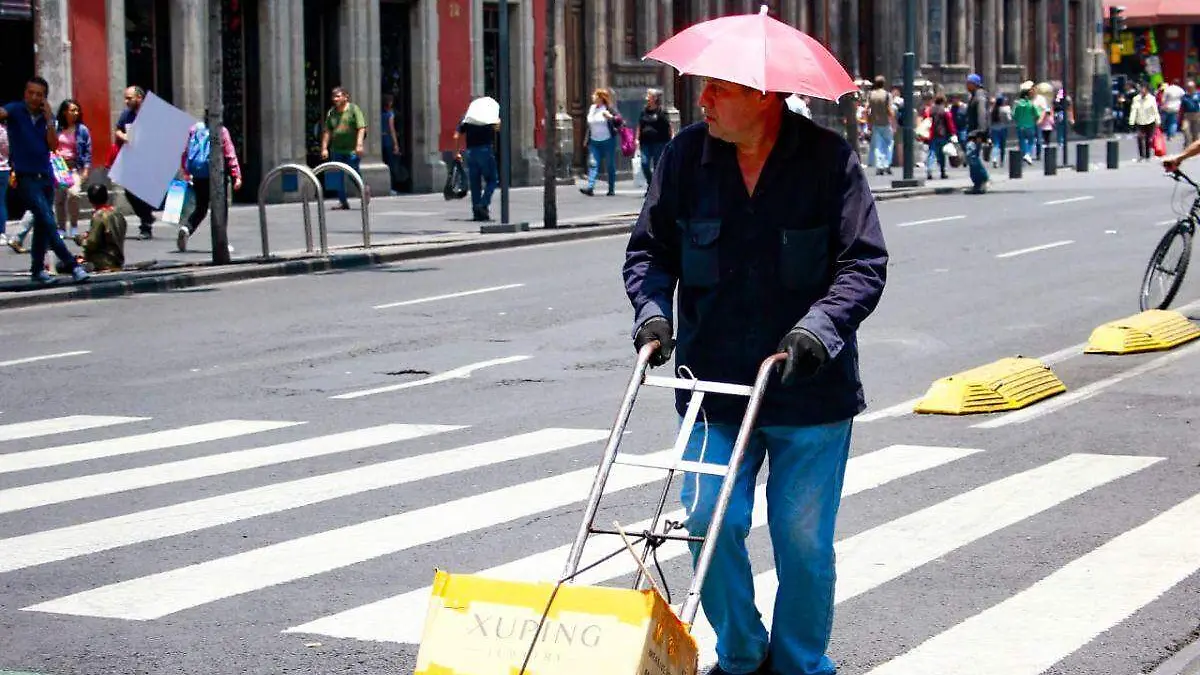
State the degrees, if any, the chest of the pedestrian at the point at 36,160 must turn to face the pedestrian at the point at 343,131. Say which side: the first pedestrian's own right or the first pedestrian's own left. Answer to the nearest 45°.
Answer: approximately 180°

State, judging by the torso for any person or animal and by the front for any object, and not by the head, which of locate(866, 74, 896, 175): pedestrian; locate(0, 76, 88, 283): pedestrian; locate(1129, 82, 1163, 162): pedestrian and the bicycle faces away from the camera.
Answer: locate(866, 74, 896, 175): pedestrian

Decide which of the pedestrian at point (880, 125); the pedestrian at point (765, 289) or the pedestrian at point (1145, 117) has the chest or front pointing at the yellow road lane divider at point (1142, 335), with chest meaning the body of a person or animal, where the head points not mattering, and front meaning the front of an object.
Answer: the pedestrian at point (1145, 117)

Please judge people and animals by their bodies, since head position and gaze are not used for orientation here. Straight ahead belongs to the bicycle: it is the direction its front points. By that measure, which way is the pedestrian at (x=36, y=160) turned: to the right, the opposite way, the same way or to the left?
to the left

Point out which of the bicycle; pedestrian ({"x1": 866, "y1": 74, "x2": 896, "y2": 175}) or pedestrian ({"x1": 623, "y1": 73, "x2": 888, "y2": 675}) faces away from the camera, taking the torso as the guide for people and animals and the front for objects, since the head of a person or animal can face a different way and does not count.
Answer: pedestrian ({"x1": 866, "y1": 74, "x2": 896, "y2": 175})
